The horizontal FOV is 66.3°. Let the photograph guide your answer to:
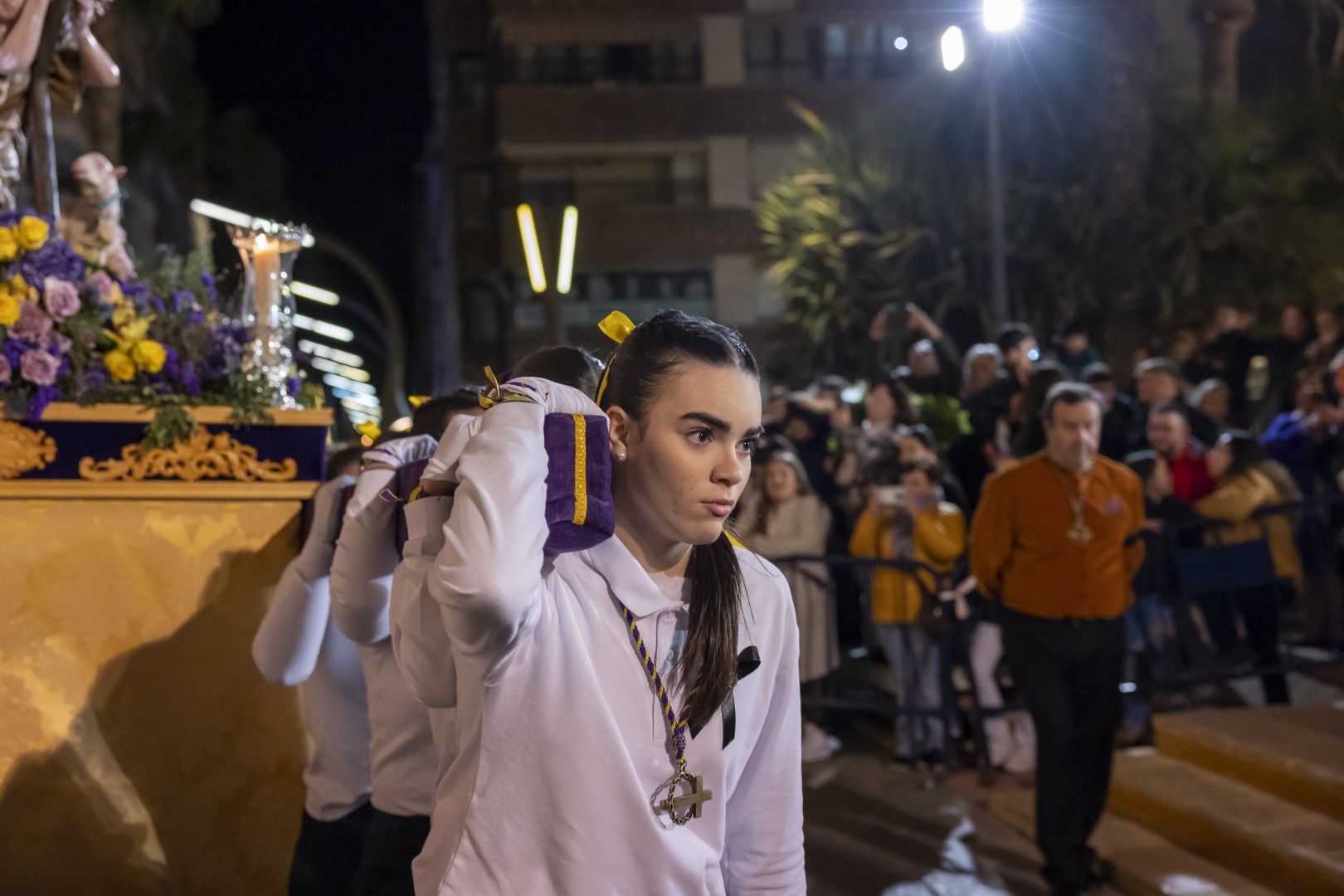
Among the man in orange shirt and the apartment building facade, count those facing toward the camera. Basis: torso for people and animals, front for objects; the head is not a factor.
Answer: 2

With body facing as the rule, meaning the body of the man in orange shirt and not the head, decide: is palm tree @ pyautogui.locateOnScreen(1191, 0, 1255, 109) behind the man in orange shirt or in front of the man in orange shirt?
behind

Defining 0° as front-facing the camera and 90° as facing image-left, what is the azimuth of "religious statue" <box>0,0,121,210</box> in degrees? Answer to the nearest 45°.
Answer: approximately 315°

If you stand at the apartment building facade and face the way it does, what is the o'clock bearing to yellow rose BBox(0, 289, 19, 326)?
The yellow rose is roughly at 12 o'clock from the apartment building facade.

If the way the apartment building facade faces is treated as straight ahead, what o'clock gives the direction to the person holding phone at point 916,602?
The person holding phone is roughly at 12 o'clock from the apartment building facade.

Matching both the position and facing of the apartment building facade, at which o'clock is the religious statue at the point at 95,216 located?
The religious statue is roughly at 12 o'clock from the apartment building facade.
